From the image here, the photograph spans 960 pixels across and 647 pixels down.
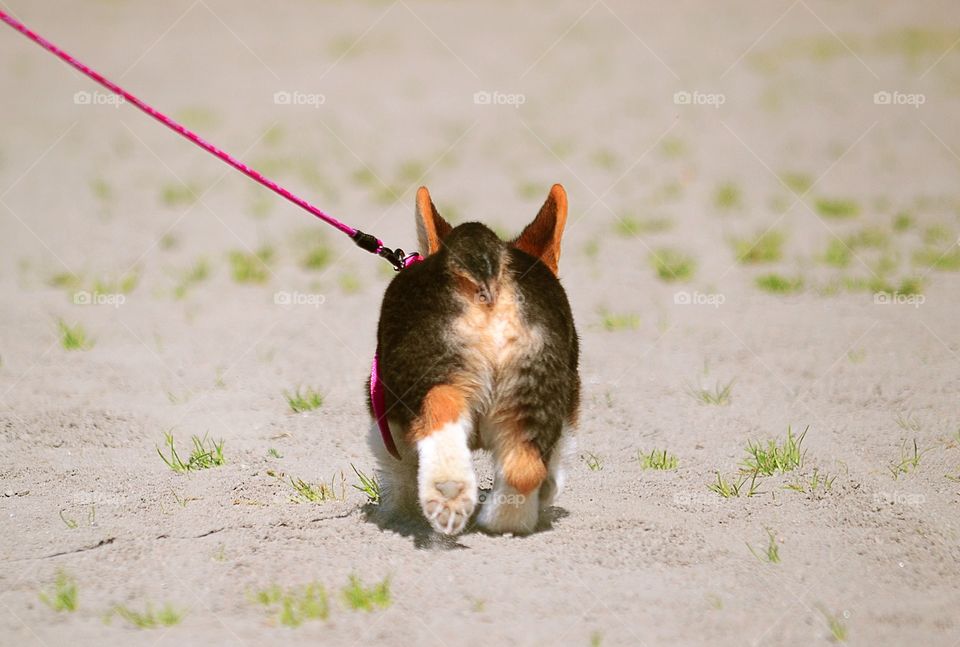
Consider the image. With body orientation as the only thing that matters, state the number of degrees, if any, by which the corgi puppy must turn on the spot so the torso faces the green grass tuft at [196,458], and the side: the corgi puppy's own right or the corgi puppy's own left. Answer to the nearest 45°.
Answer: approximately 45° to the corgi puppy's own left

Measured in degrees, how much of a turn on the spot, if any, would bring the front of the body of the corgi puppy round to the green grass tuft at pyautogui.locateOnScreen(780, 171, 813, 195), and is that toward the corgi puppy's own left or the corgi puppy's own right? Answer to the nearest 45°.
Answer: approximately 45° to the corgi puppy's own right

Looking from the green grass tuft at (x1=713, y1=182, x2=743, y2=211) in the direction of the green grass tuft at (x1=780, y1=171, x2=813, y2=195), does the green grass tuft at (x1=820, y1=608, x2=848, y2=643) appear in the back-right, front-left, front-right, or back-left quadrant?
back-right

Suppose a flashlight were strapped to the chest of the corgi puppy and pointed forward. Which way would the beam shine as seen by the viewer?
away from the camera

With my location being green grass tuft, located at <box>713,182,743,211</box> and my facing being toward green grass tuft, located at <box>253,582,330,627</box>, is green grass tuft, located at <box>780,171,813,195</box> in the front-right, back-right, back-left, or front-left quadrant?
back-left

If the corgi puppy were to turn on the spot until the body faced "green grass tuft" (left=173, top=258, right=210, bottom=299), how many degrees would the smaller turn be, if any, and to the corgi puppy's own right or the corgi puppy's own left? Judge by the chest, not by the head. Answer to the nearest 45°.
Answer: approximately 45° to the corgi puppy's own left

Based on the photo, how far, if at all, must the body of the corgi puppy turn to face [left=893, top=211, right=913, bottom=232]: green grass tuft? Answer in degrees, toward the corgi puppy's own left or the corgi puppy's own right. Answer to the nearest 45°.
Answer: approximately 45° to the corgi puppy's own right

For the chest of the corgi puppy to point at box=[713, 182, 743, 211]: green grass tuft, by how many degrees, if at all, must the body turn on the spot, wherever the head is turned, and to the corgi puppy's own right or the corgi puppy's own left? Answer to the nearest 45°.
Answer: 0° — it already faces it
